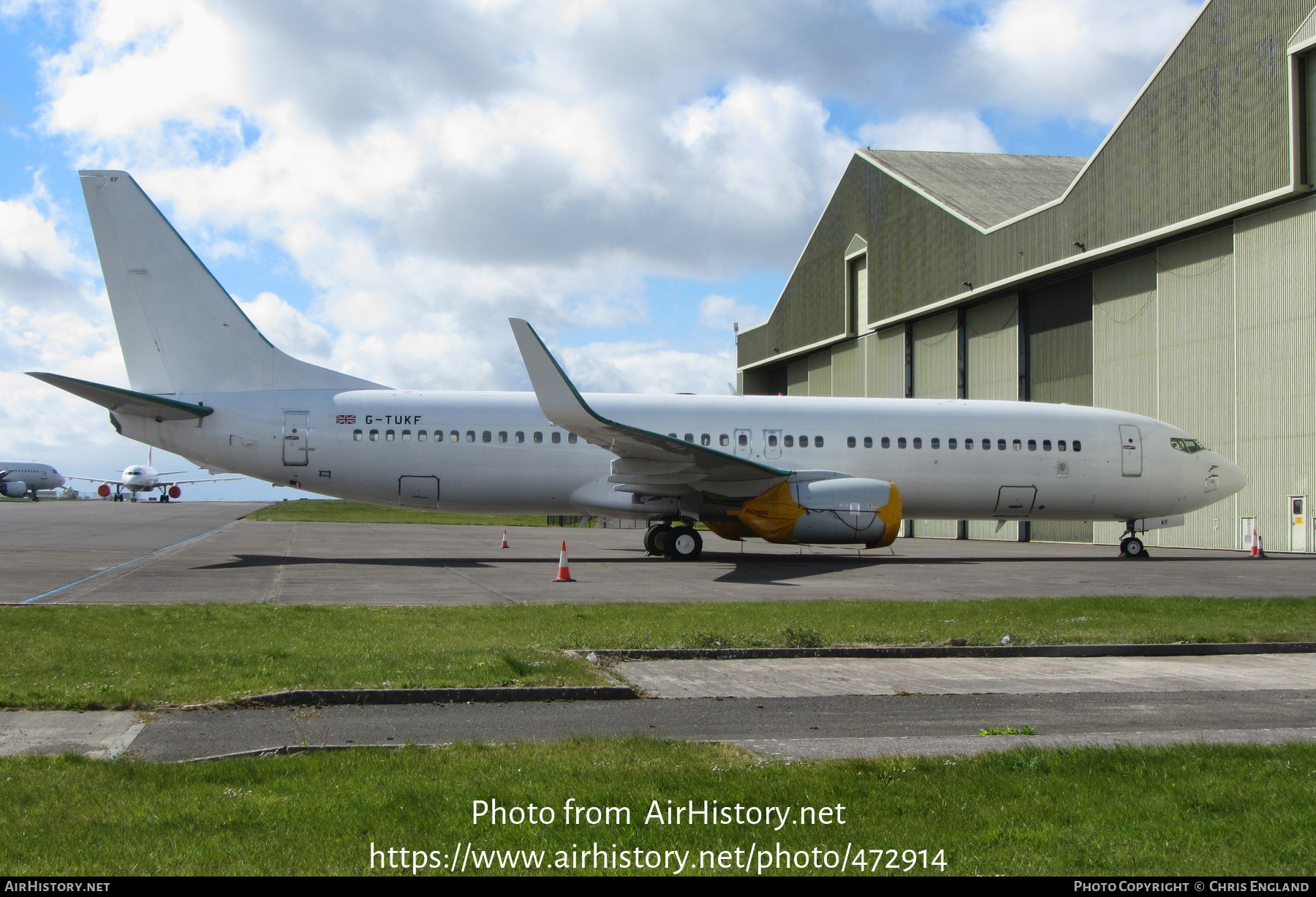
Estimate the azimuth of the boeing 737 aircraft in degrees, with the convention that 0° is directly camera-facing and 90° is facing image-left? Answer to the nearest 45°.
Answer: approximately 270°

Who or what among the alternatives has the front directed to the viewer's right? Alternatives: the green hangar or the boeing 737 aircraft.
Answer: the boeing 737 aircraft

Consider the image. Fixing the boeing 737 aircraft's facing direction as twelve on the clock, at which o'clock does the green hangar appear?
The green hangar is roughly at 11 o'clock from the boeing 737 aircraft.

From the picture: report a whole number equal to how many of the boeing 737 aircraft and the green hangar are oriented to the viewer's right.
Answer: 1

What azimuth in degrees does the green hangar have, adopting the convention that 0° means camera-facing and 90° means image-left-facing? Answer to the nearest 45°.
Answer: approximately 45°

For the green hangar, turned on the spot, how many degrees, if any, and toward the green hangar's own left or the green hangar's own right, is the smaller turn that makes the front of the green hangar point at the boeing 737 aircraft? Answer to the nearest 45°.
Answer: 0° — it already faces it

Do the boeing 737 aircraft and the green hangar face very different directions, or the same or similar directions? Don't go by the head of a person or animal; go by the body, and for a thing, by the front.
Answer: very different directions
